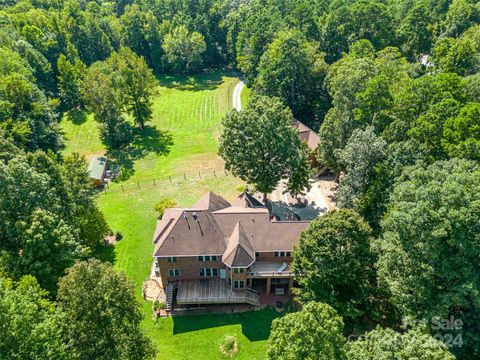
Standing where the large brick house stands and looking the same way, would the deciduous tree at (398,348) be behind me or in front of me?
behind

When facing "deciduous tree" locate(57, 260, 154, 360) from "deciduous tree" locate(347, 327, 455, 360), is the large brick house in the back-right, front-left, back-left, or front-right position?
front-right

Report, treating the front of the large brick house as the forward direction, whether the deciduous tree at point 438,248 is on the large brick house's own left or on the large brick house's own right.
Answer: on the large brick house's own right

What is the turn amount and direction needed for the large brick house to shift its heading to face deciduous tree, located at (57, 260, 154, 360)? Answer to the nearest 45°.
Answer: approximately 135° to its left

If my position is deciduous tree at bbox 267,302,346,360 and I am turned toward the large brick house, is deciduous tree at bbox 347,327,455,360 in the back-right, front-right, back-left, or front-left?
back-right

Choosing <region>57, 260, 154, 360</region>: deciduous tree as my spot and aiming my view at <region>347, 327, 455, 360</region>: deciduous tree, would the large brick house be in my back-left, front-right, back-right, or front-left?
front-left

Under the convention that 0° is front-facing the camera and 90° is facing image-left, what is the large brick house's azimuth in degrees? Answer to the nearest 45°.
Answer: approximately 180°
